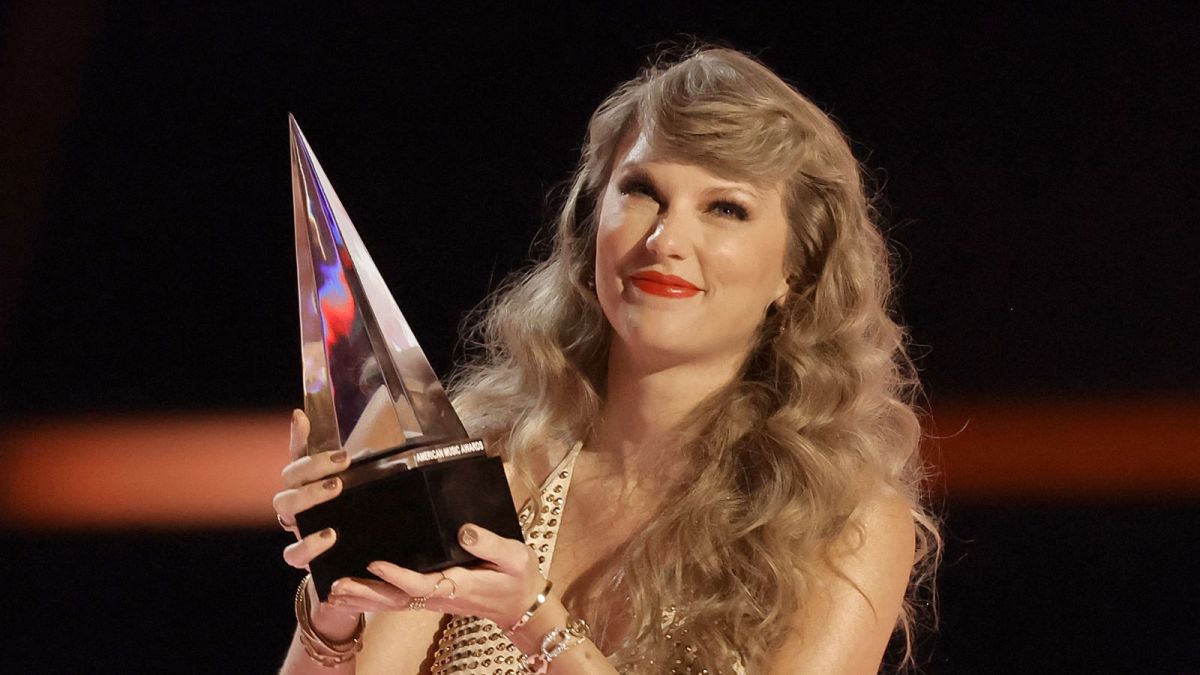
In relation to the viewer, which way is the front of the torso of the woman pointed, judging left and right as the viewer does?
facing the viewer and to the left of the viewer
